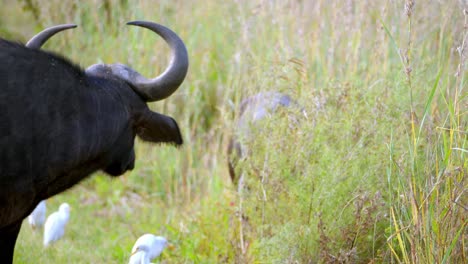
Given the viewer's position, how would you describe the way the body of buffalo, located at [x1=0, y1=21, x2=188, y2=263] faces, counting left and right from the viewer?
facing away from the viewer and to the right of the viewer
